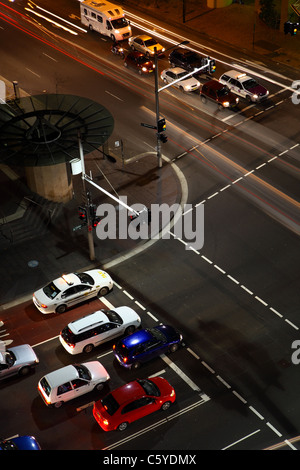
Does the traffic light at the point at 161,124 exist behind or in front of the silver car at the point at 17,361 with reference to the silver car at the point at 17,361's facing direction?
in front

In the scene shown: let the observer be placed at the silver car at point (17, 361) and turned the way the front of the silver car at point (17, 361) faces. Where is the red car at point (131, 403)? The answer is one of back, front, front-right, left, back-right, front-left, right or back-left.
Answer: right

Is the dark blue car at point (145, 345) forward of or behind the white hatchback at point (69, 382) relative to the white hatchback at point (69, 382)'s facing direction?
forward

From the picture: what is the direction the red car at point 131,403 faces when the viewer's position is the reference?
facing away from the viewer and to the right of the viewer

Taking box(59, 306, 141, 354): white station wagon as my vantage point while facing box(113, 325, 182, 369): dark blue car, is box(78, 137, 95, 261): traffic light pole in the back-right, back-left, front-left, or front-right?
back-left

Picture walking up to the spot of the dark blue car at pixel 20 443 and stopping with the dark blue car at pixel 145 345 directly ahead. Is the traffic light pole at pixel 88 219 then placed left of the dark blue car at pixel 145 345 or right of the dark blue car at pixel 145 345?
left

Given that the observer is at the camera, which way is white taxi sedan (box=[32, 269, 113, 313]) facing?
facing away from the viewer and to the right of the viewer

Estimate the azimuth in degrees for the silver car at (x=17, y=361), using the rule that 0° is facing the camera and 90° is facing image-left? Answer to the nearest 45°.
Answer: approximately 225°

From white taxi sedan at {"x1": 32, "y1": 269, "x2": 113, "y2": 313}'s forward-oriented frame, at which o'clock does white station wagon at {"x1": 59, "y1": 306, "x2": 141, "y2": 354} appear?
white station wagon at {"x1": 59, "y1": 306, "x2": 141, "y2": 354} is roughly at 4 o'clock from white taxi sedan at {"x1": 32, "y1": 269, "x2": 113, "y2": 313}.

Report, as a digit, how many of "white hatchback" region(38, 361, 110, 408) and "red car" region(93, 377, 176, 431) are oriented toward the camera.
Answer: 0

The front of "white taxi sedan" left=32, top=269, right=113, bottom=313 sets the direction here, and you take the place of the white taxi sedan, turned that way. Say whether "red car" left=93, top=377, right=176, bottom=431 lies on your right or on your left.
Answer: on your right

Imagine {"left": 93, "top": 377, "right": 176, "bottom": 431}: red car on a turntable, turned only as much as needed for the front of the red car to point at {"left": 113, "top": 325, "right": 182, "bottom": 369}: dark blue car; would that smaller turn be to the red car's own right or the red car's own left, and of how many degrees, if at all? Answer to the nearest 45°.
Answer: approximately 45° to the red car's own left
